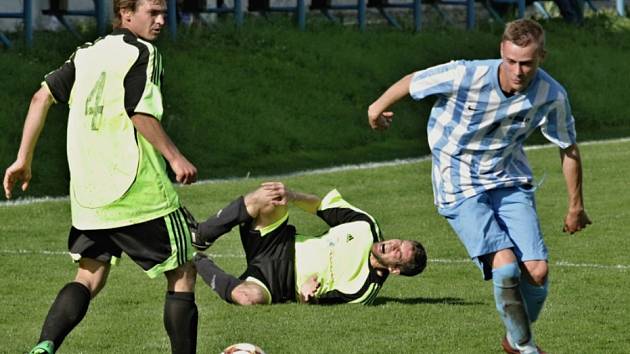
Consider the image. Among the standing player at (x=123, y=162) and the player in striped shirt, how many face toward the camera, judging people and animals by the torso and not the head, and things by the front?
1

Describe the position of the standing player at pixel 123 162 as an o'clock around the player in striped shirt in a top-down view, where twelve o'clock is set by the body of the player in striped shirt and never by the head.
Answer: The standing player is roughly at 2 o'clock from the player in striped shirt.

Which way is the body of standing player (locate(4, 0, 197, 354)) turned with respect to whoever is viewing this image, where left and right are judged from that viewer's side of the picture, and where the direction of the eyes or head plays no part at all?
facing away from the viewer and to the right of the viewer

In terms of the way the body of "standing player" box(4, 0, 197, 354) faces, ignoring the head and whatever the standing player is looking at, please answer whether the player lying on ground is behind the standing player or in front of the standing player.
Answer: in front

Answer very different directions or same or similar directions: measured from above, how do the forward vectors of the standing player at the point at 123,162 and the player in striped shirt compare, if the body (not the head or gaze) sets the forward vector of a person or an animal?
very different directions

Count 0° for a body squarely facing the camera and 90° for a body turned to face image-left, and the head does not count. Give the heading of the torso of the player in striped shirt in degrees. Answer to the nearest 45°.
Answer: approximately 0°

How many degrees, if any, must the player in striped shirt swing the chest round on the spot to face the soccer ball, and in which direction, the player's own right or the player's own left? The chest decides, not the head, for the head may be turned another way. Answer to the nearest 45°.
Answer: approximately 45° to the player's own right
